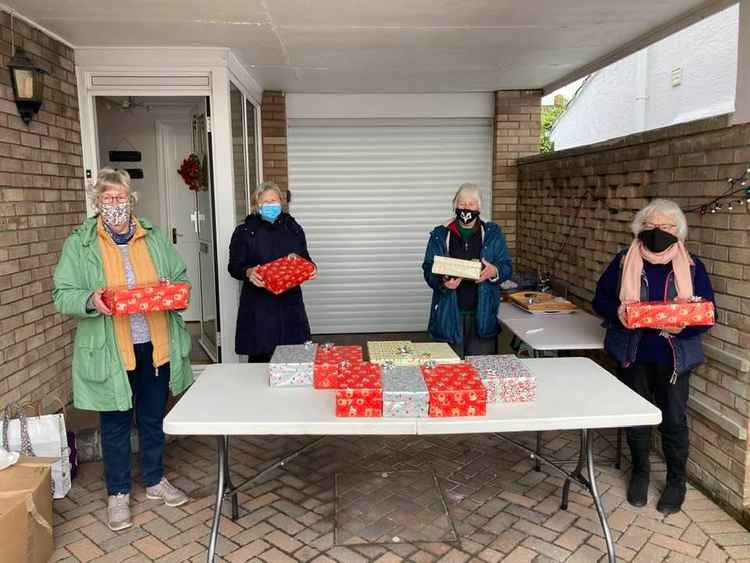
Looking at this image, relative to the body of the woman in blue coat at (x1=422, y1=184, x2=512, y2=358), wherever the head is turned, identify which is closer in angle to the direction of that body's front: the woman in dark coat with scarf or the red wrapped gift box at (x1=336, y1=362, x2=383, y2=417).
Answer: the red wrapped gift box

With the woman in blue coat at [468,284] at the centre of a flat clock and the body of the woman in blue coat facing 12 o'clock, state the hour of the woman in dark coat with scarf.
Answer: The woman in dark coat with scarf is roughly at 10 o'clock from the woman in blue coat.

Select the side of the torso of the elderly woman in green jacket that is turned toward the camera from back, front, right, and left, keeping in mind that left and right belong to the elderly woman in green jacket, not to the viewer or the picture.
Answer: front

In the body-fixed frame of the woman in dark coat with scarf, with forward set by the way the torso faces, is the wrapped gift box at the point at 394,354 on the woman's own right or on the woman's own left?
on the woman's own right

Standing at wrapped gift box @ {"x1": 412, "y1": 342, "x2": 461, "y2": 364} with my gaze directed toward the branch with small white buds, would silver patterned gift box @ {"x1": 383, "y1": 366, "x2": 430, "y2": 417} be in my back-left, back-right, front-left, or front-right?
back-right

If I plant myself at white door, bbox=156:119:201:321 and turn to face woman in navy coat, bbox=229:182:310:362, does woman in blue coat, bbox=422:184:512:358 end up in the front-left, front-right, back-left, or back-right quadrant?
front-left

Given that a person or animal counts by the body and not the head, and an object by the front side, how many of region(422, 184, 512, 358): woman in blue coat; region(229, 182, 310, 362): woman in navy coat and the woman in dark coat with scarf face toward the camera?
3

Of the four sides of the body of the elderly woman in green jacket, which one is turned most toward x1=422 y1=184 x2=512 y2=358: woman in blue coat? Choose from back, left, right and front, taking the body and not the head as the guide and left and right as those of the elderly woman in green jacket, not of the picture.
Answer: left

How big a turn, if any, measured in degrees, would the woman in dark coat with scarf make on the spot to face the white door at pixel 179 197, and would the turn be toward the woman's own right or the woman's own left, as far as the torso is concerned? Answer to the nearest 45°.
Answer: approximately 135° to the woman's own right

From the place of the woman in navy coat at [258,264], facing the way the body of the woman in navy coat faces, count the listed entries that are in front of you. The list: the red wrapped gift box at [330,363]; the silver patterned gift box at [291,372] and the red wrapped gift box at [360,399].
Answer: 3

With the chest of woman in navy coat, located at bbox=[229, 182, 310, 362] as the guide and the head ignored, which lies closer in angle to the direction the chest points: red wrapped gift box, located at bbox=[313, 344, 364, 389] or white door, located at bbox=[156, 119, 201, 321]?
the red wrapped gift box

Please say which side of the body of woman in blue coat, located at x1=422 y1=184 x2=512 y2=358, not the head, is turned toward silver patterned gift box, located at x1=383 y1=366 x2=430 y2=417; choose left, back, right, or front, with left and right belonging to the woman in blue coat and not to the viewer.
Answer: front

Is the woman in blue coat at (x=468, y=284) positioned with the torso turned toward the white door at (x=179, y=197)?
no

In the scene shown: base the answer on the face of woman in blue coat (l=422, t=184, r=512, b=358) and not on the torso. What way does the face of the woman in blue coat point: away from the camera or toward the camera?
toward the camera

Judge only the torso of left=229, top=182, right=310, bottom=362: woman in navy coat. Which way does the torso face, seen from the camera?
toward the camera

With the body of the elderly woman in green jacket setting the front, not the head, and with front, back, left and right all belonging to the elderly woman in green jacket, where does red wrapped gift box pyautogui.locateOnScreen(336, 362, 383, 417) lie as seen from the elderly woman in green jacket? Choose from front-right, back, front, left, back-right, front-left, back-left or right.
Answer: front-left

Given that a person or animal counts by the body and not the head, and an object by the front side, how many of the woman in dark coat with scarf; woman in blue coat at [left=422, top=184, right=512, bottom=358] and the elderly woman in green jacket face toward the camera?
3

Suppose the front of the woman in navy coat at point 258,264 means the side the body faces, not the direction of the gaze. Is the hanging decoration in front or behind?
behind

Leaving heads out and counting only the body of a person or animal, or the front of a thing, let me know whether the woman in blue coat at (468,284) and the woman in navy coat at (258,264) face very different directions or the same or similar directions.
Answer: same or similar directions

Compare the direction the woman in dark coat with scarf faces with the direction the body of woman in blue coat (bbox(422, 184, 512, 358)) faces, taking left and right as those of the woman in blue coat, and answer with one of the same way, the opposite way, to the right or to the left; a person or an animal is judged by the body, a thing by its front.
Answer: the same way
